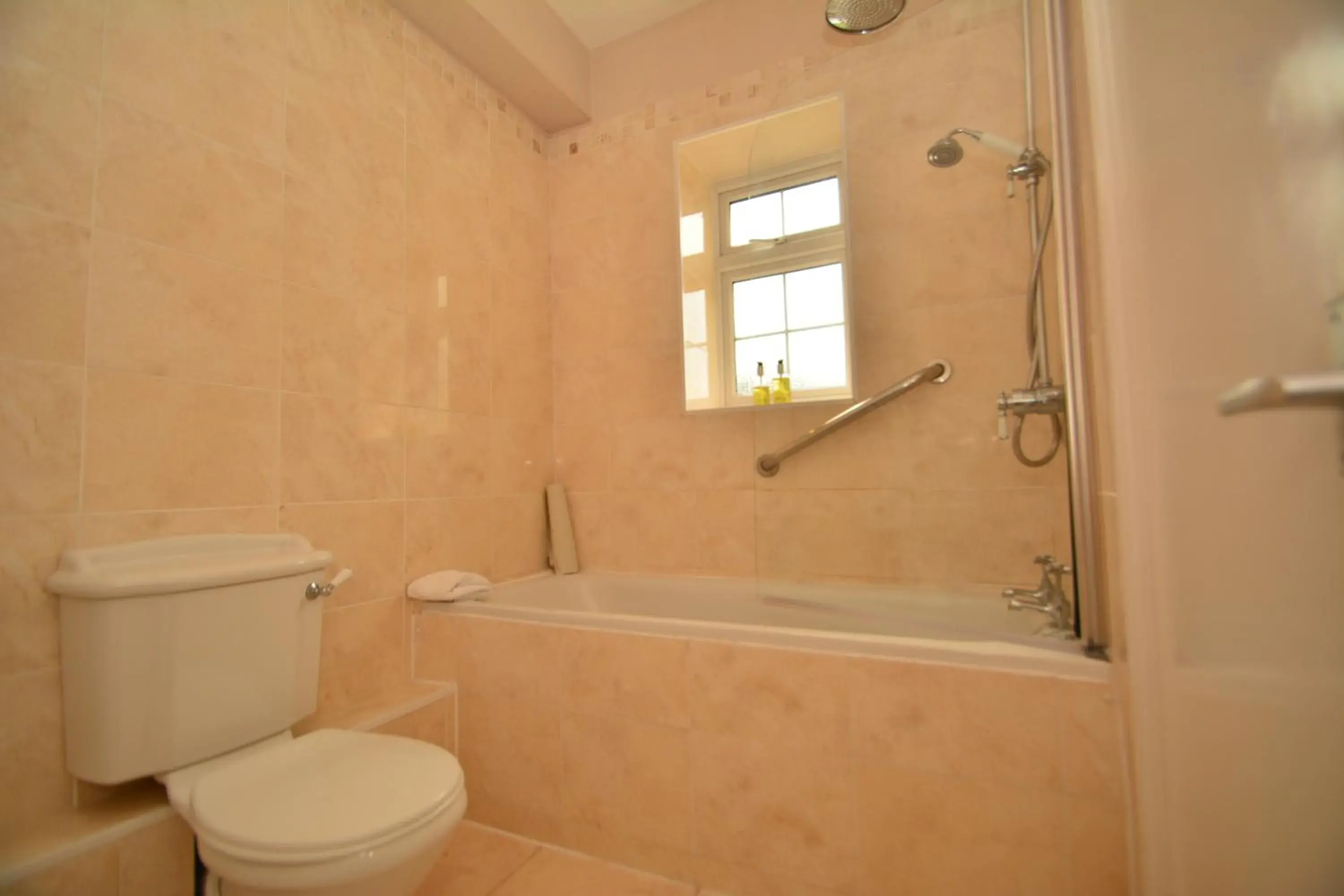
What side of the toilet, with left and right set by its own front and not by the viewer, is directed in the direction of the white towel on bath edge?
left

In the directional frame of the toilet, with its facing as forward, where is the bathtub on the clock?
The bathtub is roughly at 11 o'clock from the toilet.

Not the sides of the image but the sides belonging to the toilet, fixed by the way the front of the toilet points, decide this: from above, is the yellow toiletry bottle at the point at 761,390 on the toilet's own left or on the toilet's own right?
on the toilet's own left

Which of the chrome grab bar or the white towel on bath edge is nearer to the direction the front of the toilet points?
the chrome grab bar

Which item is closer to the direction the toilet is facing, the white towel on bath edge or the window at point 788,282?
the window

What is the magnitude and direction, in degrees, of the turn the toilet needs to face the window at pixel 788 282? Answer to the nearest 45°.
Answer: approximately 45° to its left

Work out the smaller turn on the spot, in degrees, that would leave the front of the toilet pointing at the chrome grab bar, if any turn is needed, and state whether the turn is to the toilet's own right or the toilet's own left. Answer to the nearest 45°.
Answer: approximately 45° to the toilet's own left

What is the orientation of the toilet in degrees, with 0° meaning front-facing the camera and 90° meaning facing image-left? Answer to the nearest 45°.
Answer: approximately 315°
